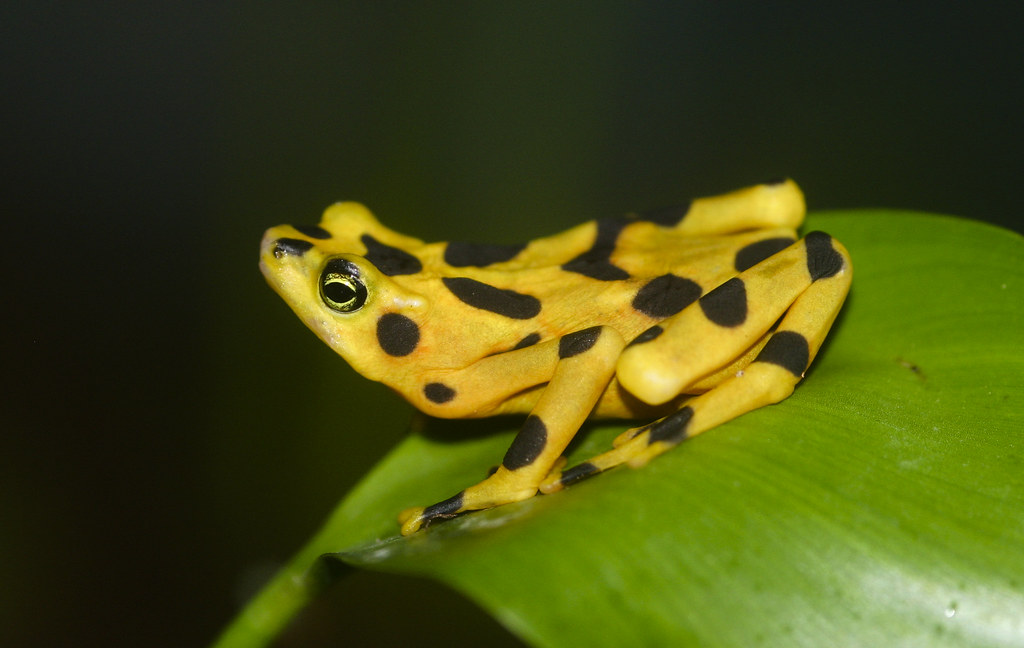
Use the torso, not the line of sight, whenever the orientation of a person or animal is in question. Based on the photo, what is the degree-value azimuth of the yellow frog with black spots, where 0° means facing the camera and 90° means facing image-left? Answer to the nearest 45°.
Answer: approximately 90°
